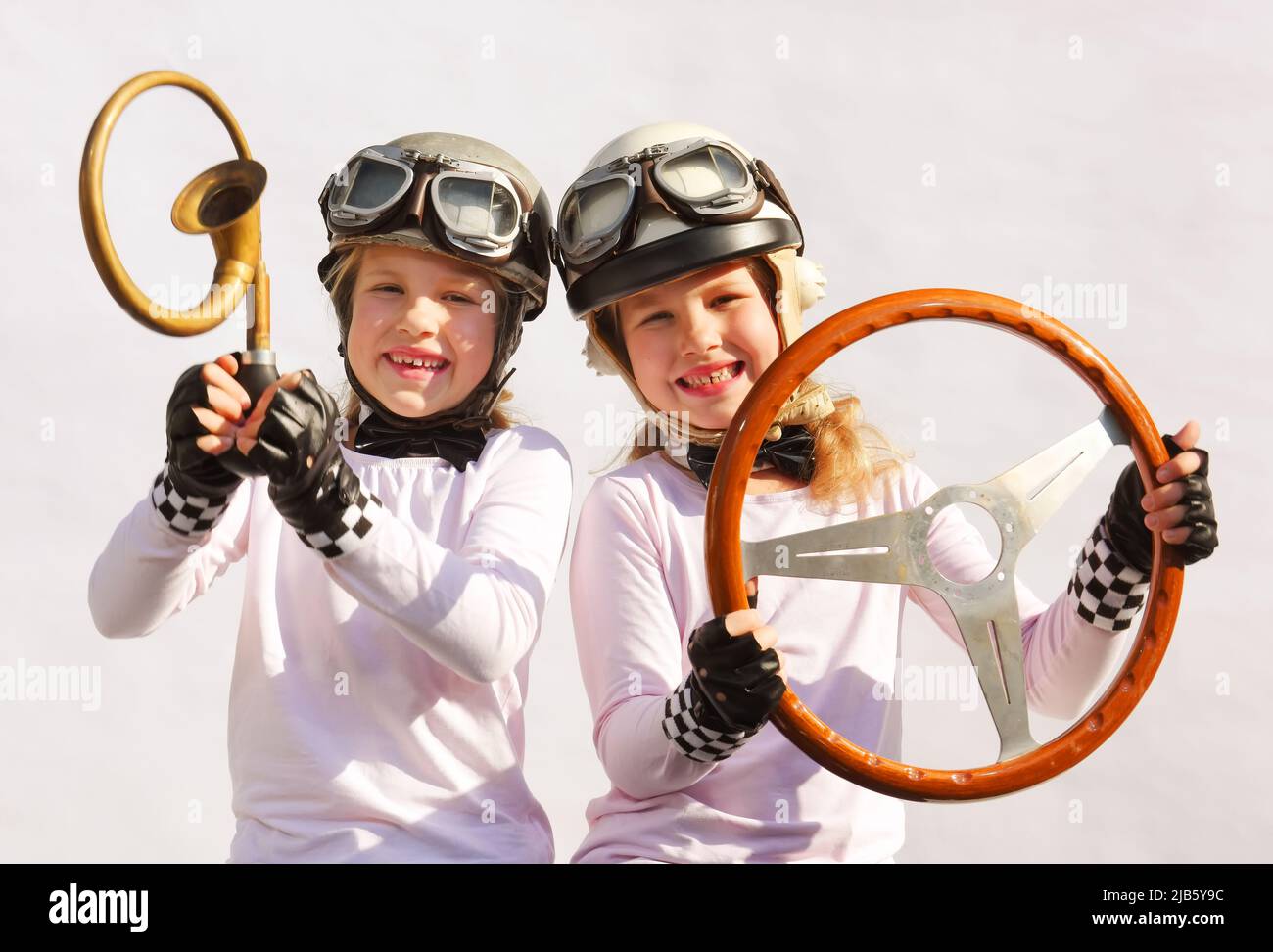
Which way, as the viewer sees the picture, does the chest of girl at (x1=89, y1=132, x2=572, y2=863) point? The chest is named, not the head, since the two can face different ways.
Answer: toward the camera

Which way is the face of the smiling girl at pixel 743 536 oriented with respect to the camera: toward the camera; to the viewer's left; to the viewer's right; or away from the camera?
toward the camera

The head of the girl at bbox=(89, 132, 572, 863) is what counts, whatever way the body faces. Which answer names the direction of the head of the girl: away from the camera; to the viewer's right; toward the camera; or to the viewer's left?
toward the camera
